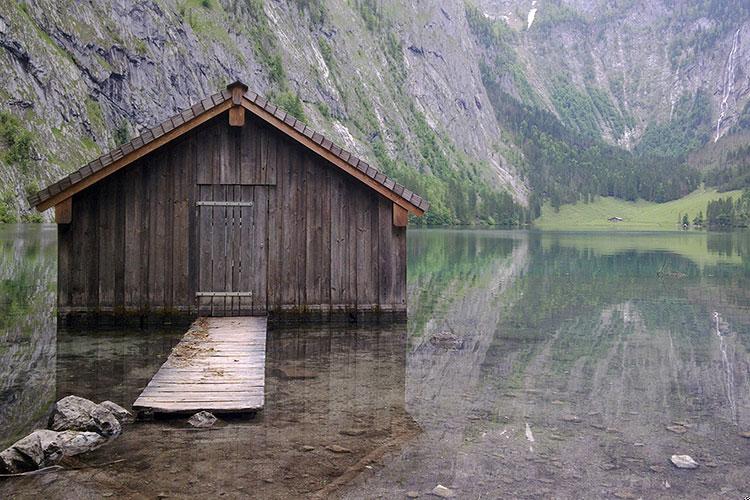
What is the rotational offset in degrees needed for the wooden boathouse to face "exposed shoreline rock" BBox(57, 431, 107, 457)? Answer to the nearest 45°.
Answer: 0° — it already faces it

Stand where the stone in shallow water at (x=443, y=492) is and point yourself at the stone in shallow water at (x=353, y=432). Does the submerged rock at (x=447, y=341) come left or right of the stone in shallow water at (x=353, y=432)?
right

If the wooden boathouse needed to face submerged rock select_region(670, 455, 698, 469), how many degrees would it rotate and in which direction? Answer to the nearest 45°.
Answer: approximately 45° to its left

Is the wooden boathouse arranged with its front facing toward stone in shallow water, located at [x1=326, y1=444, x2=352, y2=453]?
yes

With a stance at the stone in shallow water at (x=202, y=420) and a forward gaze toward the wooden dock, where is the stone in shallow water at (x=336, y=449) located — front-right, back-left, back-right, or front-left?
back-right

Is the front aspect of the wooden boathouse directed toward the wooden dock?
yes

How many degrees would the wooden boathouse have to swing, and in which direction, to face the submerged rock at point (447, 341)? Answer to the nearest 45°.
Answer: approximately 90° to its left

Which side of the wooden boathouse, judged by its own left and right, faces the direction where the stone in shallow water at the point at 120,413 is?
front

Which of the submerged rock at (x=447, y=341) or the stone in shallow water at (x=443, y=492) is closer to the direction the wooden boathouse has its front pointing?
the stone in shallow water

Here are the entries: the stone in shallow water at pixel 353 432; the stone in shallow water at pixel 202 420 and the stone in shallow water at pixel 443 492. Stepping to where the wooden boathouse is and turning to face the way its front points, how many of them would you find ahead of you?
3

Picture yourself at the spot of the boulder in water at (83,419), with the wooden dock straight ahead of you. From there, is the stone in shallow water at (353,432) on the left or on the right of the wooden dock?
right

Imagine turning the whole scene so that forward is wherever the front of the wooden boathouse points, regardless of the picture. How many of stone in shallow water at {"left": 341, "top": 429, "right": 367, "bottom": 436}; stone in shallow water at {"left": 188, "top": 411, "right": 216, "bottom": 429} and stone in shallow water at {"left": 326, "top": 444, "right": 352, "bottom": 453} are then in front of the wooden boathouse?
3

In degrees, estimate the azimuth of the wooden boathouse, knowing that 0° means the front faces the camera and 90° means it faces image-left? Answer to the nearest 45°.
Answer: approximately 0°

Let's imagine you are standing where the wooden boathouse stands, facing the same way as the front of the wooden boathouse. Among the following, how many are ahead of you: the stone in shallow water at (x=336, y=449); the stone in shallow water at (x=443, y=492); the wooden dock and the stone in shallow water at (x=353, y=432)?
4
